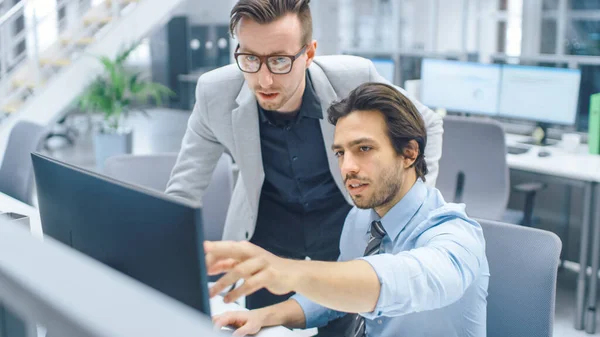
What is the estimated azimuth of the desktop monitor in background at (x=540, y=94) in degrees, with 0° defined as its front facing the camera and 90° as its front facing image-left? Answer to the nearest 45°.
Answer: approximately 45°

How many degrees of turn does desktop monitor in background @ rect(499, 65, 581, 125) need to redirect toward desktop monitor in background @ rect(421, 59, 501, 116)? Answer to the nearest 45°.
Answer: approximately 90° to its right

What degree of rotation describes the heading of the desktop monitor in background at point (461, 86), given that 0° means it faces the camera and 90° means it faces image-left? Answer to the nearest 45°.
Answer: approximately 45°

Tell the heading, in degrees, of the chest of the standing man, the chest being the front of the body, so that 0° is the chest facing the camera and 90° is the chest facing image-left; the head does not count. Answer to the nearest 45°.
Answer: approximately 0°
